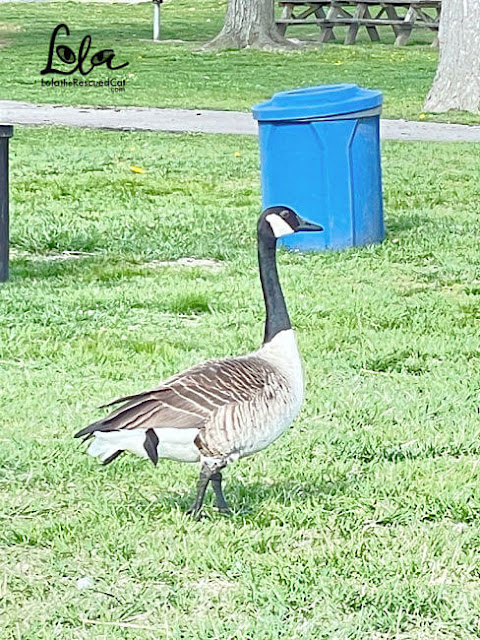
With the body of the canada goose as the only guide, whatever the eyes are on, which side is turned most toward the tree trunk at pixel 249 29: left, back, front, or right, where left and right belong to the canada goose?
left

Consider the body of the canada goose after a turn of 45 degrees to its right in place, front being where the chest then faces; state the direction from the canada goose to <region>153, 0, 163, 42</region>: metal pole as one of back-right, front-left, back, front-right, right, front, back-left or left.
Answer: back-left

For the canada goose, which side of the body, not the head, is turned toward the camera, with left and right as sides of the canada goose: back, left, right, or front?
right

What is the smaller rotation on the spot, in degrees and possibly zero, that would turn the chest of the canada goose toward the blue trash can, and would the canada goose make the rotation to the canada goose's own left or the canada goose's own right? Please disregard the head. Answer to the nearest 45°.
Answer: approximately 90° to the canada goose's own left

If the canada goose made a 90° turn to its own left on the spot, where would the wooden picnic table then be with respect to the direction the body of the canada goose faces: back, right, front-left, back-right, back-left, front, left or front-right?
front

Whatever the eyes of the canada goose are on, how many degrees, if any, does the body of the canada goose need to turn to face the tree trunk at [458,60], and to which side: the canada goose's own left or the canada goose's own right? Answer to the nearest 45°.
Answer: approximately 90° to the canada goose's own left

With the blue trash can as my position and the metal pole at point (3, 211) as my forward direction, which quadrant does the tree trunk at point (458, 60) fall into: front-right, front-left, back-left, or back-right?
back-right
